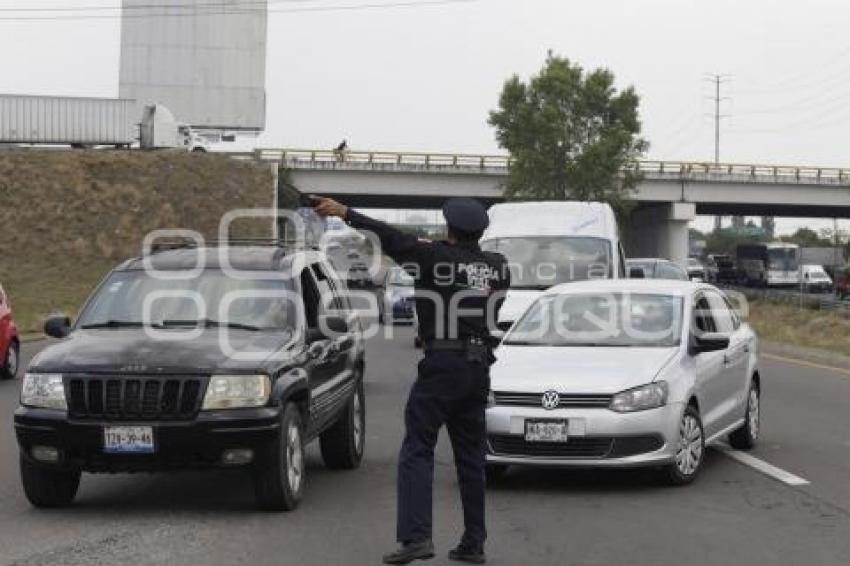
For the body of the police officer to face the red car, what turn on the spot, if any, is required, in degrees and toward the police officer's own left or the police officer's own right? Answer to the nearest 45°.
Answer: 0° — they already face it

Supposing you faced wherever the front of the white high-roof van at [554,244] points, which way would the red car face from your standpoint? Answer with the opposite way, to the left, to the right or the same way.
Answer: the same way

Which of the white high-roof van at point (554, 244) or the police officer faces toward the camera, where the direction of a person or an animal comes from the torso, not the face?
the white high-roof van

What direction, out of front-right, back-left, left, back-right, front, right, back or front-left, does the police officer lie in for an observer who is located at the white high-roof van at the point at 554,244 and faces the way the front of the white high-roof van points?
front

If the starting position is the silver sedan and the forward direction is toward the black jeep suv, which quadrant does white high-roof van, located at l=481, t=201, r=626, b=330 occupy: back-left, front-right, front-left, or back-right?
back-right

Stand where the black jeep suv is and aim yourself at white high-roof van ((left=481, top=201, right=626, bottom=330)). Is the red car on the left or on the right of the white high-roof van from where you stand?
left

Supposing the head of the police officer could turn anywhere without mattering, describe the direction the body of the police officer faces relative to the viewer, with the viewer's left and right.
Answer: facing away from the viewer and to the left of the viewer

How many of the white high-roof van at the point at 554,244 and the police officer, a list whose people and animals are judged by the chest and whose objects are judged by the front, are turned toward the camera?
1

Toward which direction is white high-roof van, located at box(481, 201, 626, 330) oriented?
toward the camera

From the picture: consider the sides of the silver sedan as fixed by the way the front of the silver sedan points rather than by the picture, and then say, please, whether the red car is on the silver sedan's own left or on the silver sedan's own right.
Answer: on the silver sedan's own right

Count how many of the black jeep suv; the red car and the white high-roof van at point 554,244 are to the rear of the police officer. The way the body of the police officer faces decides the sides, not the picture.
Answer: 0

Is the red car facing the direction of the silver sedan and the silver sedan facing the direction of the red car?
no

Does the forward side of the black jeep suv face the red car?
no

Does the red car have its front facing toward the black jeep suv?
no

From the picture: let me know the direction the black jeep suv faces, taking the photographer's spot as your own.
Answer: facing the viewer and to the left of the viewer

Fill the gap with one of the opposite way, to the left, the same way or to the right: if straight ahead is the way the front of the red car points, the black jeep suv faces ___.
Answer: the same way
